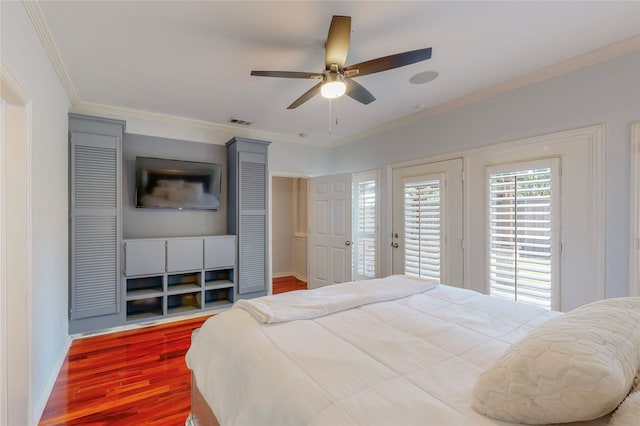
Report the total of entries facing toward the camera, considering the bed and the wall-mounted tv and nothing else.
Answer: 1

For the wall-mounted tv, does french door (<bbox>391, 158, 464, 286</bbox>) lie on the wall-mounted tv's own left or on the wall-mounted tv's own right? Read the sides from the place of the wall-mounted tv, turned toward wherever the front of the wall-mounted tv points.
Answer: on the wall-mounted tv's own left

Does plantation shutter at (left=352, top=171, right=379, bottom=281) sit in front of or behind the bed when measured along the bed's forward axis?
in front

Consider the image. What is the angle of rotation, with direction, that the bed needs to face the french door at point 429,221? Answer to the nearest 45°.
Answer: approximately 45° to its right

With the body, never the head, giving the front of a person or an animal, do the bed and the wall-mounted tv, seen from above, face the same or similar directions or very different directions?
very different directions

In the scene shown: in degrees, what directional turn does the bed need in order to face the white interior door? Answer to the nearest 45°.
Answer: approximately 45° to its right

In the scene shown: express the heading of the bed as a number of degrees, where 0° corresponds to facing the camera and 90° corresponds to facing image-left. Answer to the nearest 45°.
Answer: approximately 135°

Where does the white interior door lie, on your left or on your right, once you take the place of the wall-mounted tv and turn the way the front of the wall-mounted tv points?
on your left

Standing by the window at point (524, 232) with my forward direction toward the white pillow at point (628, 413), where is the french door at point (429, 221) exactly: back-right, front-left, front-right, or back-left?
back-right

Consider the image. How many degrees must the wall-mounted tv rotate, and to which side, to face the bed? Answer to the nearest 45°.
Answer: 0° — it already faces it

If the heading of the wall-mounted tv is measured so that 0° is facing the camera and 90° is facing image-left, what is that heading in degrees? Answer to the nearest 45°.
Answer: approximately 0°

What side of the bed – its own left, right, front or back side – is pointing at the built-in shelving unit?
front
